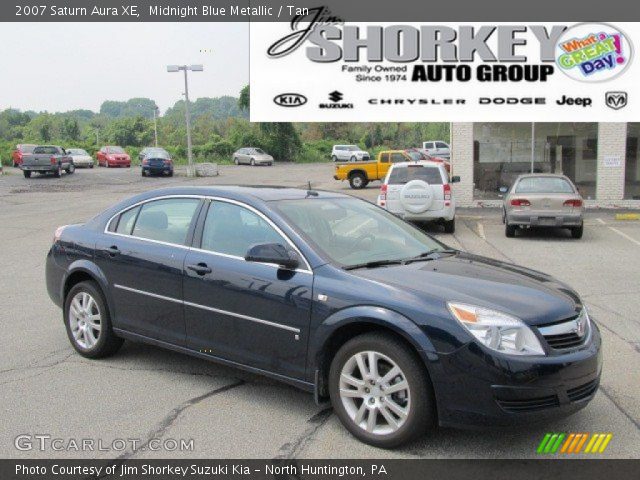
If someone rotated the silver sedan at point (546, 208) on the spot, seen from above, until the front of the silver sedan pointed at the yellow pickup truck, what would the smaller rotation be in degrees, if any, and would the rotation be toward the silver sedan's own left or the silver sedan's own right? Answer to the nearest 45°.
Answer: approximately 45° to the silver sedan's own left

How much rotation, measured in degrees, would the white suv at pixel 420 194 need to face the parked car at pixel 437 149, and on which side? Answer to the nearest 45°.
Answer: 0° — it already faces it

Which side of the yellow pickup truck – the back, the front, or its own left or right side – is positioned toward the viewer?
right

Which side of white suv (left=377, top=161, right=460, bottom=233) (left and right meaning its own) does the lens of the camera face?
back

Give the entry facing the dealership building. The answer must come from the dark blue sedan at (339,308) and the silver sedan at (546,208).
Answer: the silver sedan

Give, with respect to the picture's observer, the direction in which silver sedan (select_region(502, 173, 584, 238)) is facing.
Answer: facing away from the viewer

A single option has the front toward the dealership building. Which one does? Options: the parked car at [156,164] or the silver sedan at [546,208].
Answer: the silver sedan

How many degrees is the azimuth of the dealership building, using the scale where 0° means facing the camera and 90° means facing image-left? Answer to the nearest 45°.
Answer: approximately 0°

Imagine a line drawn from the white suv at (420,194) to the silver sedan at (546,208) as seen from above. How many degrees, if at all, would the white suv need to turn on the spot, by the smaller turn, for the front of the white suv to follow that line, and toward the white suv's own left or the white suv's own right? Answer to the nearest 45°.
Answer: approximately 90° to the white suv's own right

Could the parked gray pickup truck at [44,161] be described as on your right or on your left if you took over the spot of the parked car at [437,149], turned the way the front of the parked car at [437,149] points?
on your right

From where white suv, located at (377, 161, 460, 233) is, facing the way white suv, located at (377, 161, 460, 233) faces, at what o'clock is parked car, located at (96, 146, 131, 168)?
The parked car is roughly at 11 o'clock from the white suv.

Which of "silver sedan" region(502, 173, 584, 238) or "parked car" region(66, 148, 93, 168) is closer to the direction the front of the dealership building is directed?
the silver sedan
